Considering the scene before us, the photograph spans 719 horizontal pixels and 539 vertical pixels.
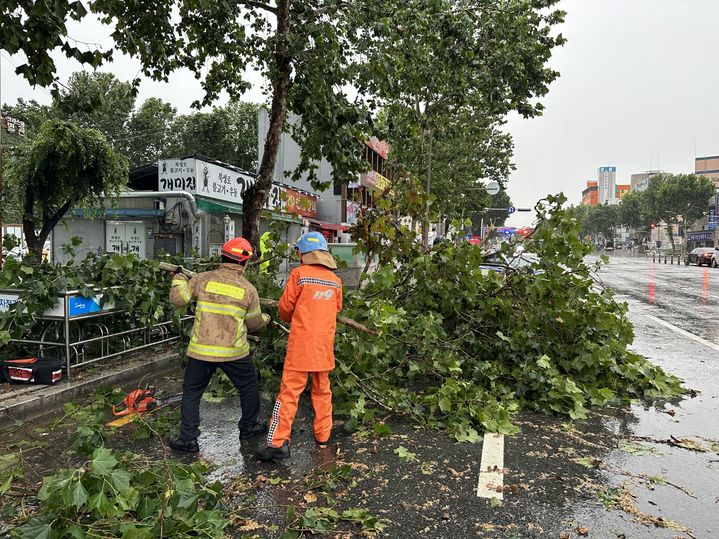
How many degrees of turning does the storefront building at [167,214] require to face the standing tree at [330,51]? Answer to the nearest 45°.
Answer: approximately 45° to its right

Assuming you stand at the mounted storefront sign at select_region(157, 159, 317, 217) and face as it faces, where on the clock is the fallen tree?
The fallen tree is roughly at 1 o'clock from the mounted storefront sign.

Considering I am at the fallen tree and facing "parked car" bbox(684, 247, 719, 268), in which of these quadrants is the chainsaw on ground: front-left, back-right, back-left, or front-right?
back-left

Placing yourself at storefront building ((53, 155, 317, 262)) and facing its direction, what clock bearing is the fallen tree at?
The fallen tree is roughly at 1 o'clock from the storefront building.

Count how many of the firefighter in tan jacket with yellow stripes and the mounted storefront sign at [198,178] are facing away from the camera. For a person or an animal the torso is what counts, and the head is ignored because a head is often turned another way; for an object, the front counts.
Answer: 1

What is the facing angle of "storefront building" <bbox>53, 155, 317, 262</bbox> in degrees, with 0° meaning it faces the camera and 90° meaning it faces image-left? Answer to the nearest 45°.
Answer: approximately 315°

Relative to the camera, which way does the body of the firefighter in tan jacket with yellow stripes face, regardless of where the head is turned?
away from the camera

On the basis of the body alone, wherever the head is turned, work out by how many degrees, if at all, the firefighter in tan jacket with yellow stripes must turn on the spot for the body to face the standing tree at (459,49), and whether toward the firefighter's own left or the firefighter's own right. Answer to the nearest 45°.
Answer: approximately 45° to the firefighter's own right

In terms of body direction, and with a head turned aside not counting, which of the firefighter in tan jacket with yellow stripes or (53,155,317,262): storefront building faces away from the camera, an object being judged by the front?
the firefighter in tan jacket with yellow stripes

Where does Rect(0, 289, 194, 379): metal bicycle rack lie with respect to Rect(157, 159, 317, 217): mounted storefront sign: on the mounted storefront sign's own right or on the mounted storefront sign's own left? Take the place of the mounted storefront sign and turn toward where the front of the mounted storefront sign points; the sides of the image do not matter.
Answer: on the mounted storefront sign's own right
